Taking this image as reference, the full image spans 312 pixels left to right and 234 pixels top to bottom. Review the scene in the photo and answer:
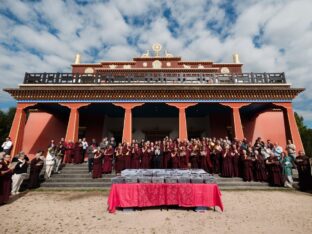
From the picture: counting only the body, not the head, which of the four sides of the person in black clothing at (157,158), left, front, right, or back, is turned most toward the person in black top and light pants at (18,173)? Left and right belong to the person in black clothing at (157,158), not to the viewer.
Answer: right

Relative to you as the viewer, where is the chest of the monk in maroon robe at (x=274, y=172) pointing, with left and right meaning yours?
facing the viewer and to the left of the viewer

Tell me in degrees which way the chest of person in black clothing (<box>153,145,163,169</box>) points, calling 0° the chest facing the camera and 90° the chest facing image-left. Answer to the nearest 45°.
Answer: approximately 0°

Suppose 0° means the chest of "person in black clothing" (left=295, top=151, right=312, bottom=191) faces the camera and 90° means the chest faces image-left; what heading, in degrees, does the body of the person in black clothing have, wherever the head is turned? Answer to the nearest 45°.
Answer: approximately 45°

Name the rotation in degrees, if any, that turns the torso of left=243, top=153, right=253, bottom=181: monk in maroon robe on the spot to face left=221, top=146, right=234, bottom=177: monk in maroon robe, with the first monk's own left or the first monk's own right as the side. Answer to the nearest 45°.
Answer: approximately 45° to the first monk's own right

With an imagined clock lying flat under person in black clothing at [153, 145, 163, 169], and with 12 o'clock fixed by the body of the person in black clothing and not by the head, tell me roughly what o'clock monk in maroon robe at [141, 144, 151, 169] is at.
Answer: The monk in maroon robe is roughly at 3 o'clock from the person in black clothing.

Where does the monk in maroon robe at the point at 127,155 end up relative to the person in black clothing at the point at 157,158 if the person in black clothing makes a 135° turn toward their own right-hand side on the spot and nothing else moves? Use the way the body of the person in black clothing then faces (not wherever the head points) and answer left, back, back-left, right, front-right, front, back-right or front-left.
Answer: front-left

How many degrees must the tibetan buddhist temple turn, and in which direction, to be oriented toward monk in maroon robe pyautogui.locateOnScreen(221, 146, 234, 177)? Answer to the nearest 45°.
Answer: approximately 45° to its left

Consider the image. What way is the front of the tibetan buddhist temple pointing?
toward the camera

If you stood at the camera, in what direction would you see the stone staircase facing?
facing the viewer

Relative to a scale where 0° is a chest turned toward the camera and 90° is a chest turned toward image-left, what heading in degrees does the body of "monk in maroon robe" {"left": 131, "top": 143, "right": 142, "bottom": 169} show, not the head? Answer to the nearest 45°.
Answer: approximately 0°
